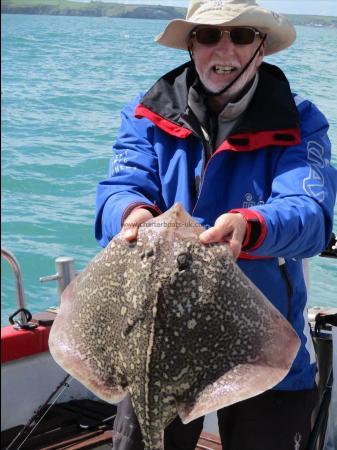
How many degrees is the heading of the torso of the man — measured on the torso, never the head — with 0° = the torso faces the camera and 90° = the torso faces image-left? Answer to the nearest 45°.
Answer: approximately 0°
